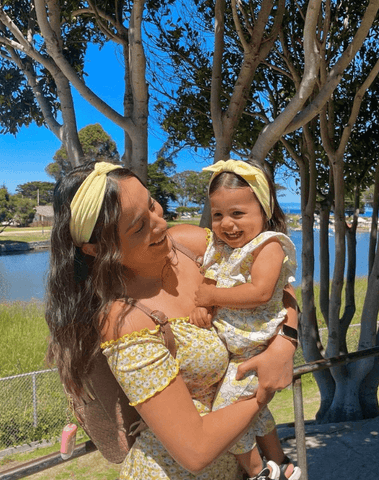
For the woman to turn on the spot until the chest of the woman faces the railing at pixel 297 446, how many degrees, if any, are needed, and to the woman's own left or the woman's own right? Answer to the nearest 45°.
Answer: approximately 90° to the woman's own left

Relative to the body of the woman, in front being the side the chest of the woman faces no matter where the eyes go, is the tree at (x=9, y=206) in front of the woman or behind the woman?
behind

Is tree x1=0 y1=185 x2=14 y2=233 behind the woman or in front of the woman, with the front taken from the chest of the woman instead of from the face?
behind

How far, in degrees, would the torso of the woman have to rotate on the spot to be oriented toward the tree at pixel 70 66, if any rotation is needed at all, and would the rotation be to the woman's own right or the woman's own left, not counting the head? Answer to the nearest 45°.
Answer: approximately 135° to the woman's own left

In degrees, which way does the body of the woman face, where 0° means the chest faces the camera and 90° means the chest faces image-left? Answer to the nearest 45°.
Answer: approximately 315°

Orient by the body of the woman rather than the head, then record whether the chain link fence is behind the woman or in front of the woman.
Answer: behind

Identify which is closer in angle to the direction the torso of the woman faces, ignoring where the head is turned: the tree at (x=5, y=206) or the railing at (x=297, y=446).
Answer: the railing

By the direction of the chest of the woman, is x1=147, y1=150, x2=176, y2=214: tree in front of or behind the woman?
behind

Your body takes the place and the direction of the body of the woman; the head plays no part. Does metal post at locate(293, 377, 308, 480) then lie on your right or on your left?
on your left

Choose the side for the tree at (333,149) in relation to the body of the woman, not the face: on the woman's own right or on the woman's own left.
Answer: on the woman's own left
